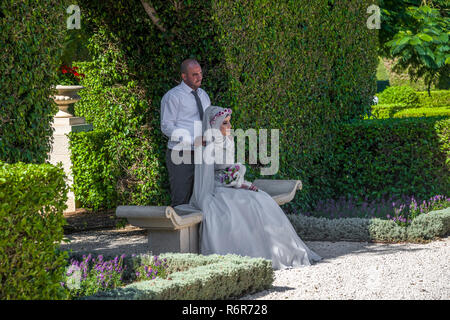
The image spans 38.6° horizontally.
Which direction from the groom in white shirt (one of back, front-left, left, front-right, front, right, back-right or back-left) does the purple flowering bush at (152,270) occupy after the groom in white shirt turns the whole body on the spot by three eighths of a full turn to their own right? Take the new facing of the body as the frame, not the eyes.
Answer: left

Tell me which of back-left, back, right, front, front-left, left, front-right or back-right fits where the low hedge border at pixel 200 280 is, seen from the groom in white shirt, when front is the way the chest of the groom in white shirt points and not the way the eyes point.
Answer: front-right

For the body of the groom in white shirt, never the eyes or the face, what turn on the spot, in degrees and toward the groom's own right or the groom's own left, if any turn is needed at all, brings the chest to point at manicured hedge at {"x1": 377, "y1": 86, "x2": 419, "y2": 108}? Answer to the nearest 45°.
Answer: approximately 90° to the groom's own left

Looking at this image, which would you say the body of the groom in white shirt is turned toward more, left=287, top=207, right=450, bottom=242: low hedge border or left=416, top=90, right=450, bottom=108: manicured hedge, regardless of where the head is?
the low hedge border

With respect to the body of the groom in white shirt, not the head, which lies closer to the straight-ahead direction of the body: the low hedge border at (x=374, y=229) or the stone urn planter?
the low hedge border

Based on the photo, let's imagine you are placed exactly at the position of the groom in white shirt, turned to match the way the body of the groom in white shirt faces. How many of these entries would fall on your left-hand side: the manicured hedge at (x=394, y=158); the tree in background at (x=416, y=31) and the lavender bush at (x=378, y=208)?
3

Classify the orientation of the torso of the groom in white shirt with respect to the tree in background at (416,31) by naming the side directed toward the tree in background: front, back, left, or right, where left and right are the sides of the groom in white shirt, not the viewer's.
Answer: left

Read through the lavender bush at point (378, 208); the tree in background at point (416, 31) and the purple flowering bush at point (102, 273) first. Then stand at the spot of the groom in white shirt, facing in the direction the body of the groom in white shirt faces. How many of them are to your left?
2

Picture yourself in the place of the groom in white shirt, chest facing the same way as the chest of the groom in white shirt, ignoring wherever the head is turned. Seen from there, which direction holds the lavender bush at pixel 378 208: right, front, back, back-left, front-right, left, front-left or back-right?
left

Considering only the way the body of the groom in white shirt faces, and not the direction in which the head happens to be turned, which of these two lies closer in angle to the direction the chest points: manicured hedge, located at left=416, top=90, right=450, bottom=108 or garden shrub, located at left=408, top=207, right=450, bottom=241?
the garden shrub

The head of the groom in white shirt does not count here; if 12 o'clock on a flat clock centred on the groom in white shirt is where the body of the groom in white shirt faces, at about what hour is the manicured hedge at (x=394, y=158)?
The manicured hedge is roughly at 9 o'clock from the groom in white shirt.

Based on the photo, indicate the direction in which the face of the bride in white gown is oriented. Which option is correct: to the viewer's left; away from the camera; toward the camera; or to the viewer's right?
to the viewer's right

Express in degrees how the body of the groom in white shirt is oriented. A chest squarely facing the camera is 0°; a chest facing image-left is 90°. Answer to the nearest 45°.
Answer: approximately 315°

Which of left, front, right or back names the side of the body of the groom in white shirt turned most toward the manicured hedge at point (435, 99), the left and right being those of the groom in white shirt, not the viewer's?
left
